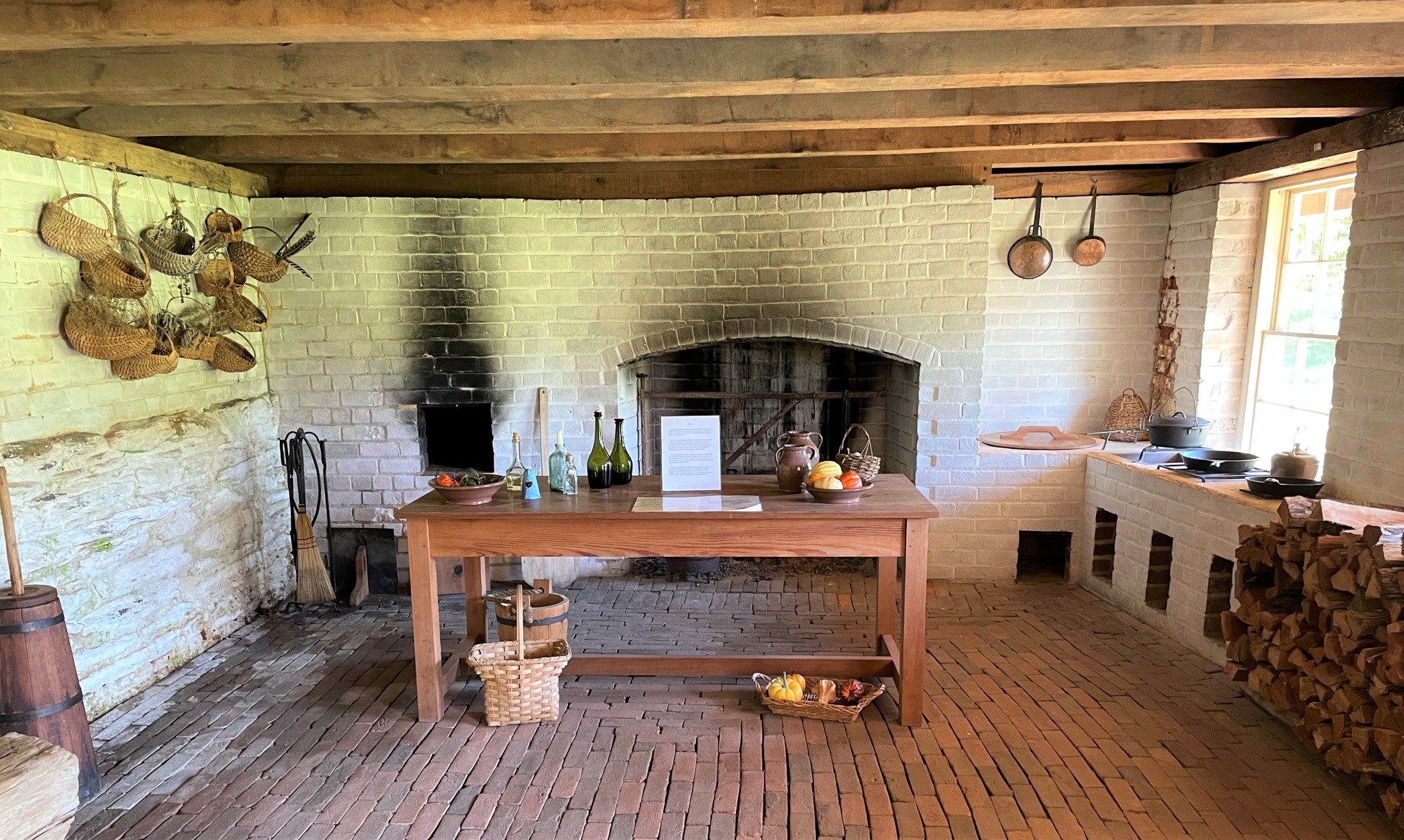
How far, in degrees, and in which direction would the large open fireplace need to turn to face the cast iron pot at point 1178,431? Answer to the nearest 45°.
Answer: approximately 90° to its left

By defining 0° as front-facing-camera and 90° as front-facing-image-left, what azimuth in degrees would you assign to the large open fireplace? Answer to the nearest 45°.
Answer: approximately 0°

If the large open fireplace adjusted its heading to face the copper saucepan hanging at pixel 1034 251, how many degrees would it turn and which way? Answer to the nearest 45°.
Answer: approximately 90° to its left

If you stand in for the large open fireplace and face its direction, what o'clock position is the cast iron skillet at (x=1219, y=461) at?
The cast iron skillet is roughly at 10 o'clock from the large open fireplace.

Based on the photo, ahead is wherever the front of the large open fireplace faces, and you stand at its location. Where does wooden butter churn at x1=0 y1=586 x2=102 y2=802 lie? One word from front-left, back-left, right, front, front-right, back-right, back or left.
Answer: front-right

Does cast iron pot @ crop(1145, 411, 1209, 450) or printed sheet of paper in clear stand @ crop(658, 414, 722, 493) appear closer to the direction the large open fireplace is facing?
the printed sheet of paper in clear stand

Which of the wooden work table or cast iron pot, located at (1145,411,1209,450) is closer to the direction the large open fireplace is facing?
the wooden work table

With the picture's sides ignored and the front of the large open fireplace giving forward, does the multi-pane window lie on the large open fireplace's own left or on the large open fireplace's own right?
on the large open fireplace's own left

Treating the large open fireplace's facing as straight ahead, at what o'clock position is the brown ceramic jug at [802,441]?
The brown ceramic jug is roughly at 12 o'clock from the large open fireplace.

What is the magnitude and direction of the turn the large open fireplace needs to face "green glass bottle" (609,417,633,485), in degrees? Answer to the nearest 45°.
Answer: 0° — it already faces it

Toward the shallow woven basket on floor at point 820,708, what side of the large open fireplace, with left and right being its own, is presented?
front

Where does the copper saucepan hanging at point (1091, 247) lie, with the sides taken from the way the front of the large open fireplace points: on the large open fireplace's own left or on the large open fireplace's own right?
on the large open fireplace's own left

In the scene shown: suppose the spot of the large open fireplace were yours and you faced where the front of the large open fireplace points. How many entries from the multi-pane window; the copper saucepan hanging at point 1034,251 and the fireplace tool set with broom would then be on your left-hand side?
2
